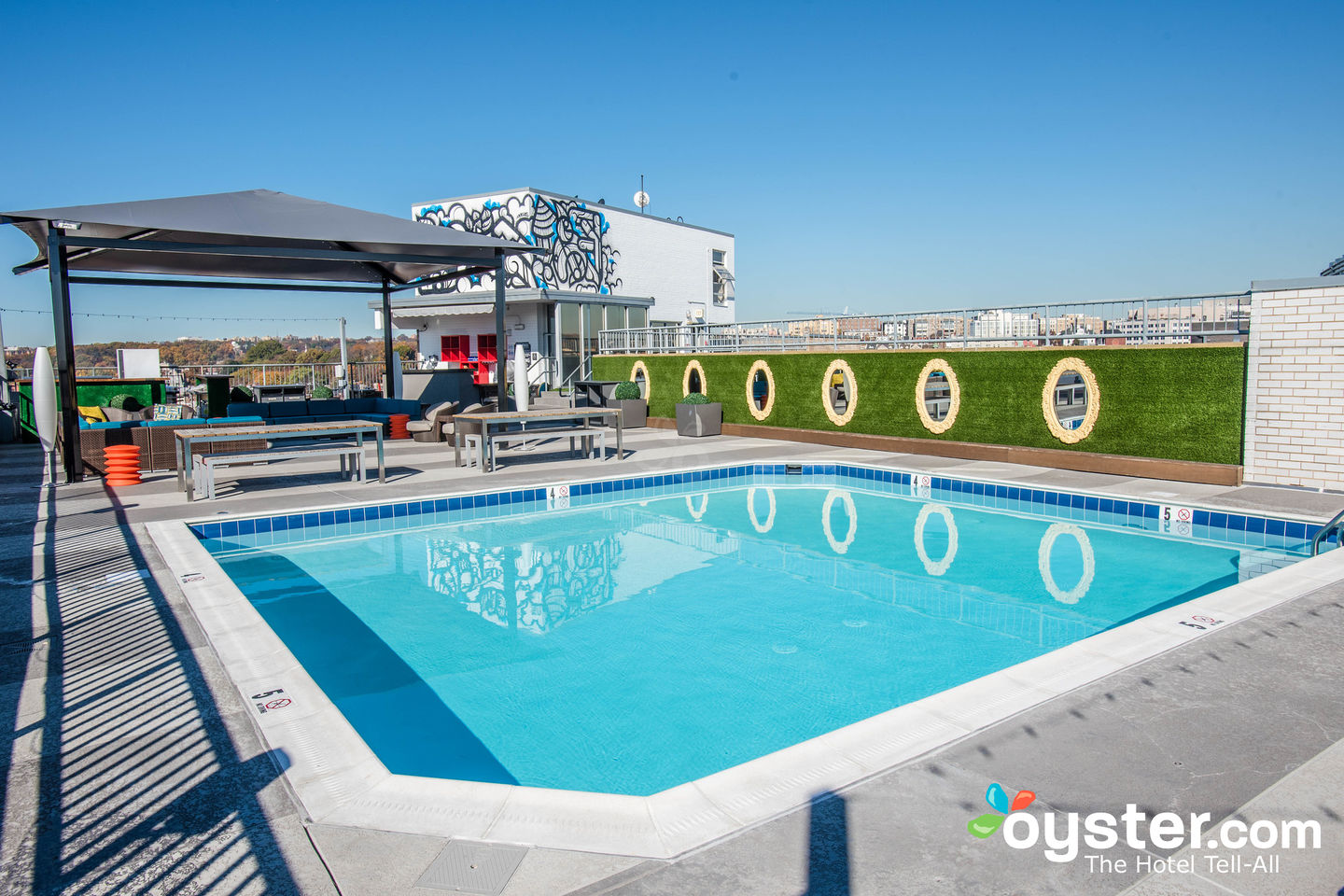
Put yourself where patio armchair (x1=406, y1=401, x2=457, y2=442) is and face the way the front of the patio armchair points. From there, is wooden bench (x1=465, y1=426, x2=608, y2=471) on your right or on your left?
on your left

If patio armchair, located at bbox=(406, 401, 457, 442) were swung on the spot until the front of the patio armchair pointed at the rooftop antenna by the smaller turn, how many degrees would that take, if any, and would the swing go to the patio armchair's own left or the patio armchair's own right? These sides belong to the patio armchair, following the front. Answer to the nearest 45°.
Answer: approximately 135° to the patio armchair's own right

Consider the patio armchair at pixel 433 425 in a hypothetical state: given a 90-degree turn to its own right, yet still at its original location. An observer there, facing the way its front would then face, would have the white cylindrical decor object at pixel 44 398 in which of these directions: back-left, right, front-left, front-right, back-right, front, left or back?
back-left

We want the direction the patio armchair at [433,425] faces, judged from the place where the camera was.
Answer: facing to the left of the viewer

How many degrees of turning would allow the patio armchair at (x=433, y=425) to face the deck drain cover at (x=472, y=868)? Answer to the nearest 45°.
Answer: approximately 90° to its left

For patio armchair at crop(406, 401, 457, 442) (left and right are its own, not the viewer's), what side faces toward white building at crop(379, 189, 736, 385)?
right

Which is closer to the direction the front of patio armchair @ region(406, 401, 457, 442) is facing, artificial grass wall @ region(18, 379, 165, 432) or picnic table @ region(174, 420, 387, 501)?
the artificial grass wall

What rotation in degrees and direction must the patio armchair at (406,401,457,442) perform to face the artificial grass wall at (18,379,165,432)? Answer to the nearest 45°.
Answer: approximately 45° to its right

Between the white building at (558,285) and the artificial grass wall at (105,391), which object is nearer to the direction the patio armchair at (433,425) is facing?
the artificial grass wall

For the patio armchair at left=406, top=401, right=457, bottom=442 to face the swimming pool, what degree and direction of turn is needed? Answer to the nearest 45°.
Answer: approximately 90° to its left

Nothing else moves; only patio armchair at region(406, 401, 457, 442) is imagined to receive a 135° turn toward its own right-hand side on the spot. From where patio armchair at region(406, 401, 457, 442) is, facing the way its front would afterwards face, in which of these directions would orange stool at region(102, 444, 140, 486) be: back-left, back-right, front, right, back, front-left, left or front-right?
back

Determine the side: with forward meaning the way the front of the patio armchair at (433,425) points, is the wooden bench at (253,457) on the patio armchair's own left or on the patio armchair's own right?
on the patio armchair's own left
